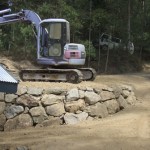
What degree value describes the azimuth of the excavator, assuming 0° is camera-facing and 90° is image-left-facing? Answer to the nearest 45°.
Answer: approximately 90°
